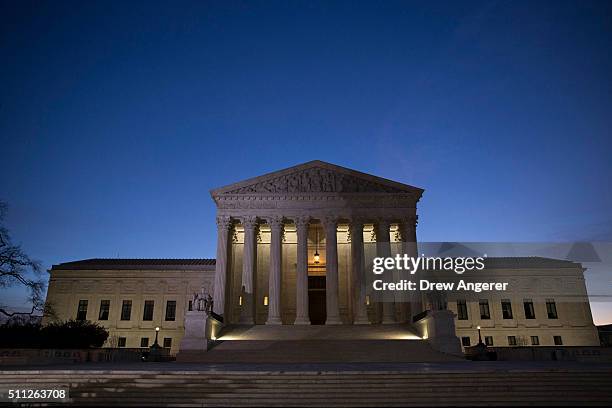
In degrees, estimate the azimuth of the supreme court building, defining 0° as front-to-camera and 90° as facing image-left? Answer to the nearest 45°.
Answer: approximately 0°
